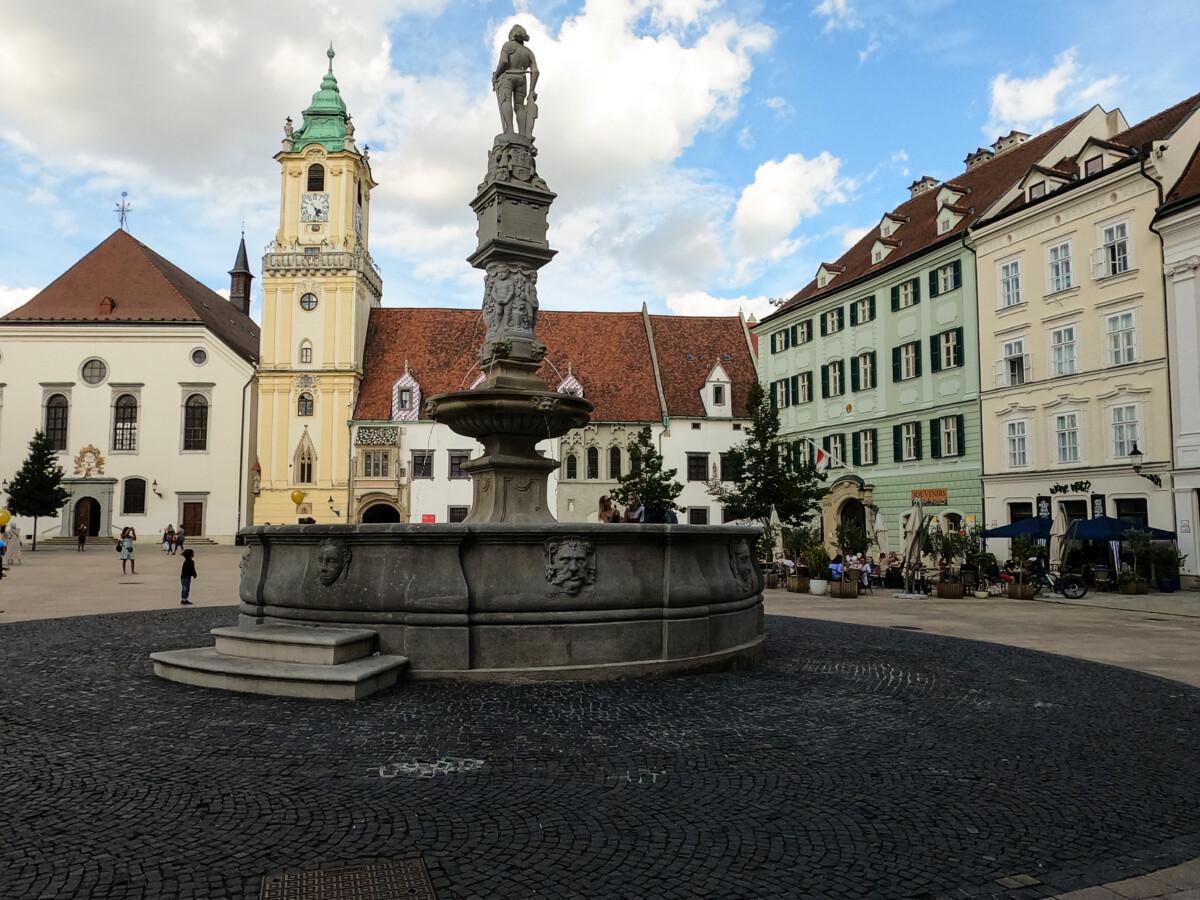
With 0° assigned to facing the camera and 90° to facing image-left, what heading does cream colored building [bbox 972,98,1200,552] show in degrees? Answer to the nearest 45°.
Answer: approximately 45°

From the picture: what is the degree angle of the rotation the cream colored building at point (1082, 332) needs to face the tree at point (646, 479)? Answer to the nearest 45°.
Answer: approximately 45° to its right

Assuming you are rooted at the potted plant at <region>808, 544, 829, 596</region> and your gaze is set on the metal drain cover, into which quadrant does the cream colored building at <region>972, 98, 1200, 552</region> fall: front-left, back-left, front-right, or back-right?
back-left

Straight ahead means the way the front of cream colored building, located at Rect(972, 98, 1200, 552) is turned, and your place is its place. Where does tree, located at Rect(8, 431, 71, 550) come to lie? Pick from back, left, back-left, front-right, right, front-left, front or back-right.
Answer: front-right

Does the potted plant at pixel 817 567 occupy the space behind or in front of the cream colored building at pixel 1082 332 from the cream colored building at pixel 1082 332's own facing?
in front

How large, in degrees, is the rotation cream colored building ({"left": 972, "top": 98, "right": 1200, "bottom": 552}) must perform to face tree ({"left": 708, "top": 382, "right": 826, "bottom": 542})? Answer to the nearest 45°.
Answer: approximately 45° to its right

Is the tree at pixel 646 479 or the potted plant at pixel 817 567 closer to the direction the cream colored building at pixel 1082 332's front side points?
the potted plant

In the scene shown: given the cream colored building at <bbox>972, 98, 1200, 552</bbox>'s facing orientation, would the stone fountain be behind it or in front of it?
in front

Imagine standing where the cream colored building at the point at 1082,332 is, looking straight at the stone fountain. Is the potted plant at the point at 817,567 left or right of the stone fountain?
right

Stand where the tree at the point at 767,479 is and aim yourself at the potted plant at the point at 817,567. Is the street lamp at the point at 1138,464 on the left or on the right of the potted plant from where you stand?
left

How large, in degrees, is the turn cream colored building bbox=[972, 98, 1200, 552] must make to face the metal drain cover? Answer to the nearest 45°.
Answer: approximately 45° to its left
